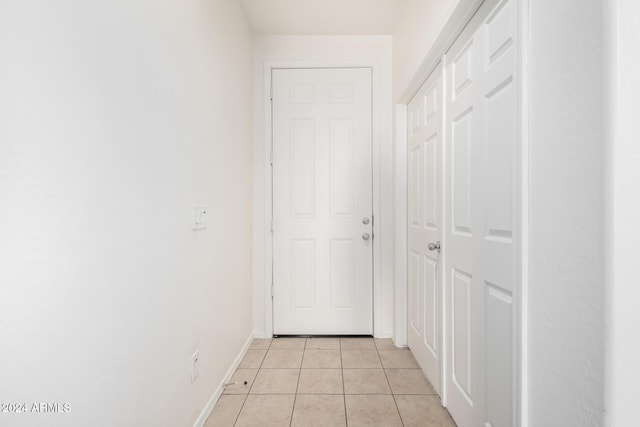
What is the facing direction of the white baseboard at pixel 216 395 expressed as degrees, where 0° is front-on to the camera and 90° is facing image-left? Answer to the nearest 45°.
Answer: approximately 270°

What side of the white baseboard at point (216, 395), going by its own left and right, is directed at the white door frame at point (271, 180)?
left
